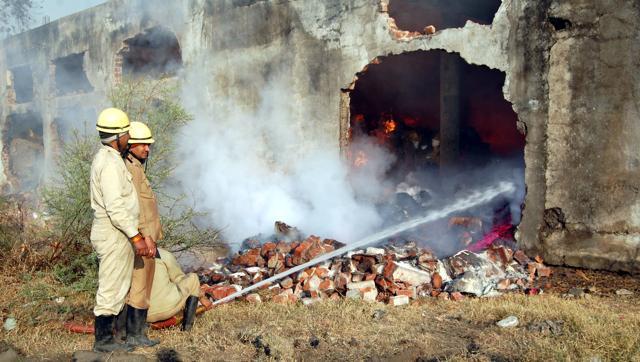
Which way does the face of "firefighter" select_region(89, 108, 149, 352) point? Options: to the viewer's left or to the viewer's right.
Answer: to the viewer's right

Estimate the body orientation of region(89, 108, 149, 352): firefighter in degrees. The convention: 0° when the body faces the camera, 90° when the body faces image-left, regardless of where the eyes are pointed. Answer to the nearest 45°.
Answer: approximately 270°

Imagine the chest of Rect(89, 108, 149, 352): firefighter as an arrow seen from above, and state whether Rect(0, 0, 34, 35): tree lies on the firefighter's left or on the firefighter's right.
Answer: on the firefighter's left

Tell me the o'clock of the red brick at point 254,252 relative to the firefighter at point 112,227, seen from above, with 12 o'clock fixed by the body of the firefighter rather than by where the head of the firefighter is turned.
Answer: The red brick is roughly at 10 o'clock from the firefighter.

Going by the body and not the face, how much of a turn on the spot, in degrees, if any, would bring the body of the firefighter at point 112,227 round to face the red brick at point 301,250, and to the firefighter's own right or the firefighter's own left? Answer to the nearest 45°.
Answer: approximately 45° to the firefighter's own left
